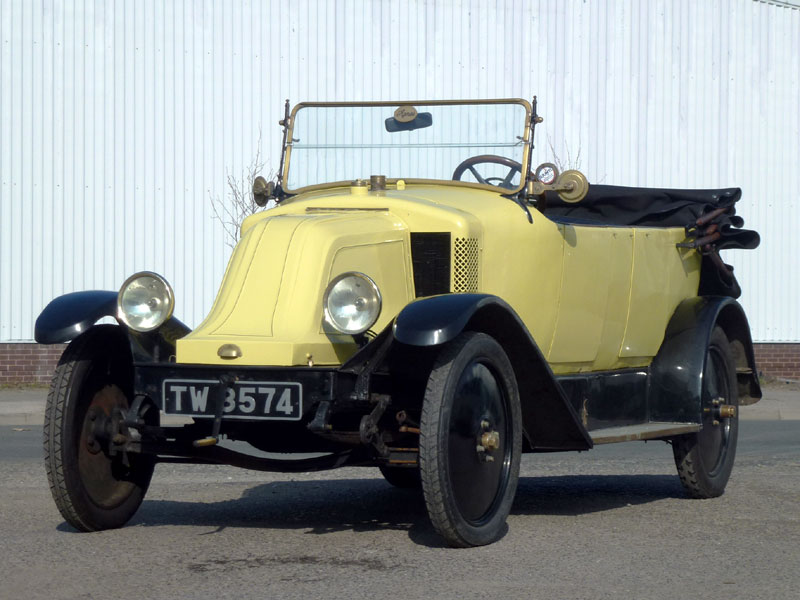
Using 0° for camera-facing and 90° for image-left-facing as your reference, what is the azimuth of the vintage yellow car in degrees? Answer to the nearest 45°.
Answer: approximately 45°
